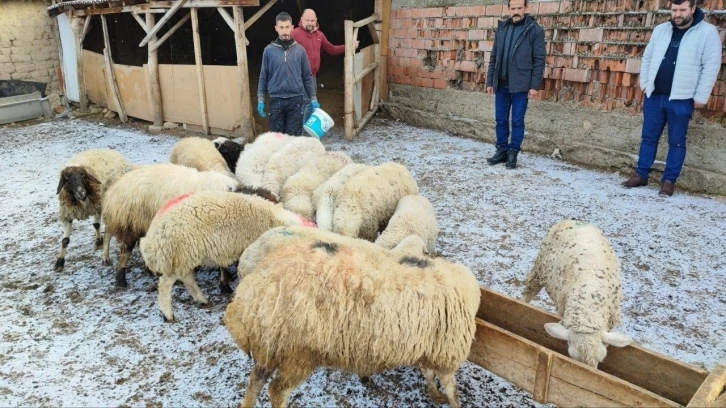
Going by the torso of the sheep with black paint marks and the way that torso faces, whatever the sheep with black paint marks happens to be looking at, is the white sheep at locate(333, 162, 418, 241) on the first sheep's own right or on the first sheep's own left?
on the first sheep's own left

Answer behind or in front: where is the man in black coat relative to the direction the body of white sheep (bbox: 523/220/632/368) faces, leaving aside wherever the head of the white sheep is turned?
behind

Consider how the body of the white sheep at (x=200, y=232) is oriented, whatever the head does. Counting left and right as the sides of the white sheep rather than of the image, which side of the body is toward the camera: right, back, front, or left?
right

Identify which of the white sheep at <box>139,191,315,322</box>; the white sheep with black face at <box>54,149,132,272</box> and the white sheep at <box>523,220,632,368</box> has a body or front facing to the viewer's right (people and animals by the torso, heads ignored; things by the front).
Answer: the white sheep at <box>139,191,315,322</box>

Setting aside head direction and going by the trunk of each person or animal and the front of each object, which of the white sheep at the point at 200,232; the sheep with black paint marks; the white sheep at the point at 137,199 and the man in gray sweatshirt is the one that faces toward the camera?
the man in gray sweatshirt

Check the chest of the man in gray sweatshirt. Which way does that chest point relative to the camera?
toward the camera

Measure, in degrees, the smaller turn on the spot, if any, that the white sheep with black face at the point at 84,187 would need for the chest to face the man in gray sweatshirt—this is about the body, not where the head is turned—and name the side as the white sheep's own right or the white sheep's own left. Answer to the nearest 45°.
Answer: approximately 180°

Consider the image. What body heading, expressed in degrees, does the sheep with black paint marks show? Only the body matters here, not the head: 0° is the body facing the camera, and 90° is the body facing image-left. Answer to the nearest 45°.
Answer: approximately 270°

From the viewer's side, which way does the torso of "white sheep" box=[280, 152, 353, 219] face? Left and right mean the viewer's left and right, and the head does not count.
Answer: facing the viewer and to the left of the viewer

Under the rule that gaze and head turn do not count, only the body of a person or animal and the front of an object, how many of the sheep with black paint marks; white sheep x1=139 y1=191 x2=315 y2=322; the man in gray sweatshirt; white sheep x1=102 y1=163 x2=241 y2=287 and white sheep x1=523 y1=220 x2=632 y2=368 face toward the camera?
2

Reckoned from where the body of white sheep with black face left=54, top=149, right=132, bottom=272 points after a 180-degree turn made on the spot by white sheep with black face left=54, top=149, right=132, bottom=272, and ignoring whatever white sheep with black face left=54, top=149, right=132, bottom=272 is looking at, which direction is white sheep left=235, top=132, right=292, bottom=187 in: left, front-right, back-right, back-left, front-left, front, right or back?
front-right

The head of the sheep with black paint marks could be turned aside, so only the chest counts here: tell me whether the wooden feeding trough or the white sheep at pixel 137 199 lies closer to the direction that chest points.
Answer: the wooden feeding trough

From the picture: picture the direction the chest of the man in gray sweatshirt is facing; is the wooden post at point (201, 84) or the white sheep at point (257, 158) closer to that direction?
the white sheep

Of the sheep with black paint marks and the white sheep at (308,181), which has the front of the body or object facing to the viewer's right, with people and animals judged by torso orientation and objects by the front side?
the sheep with black paint marks
